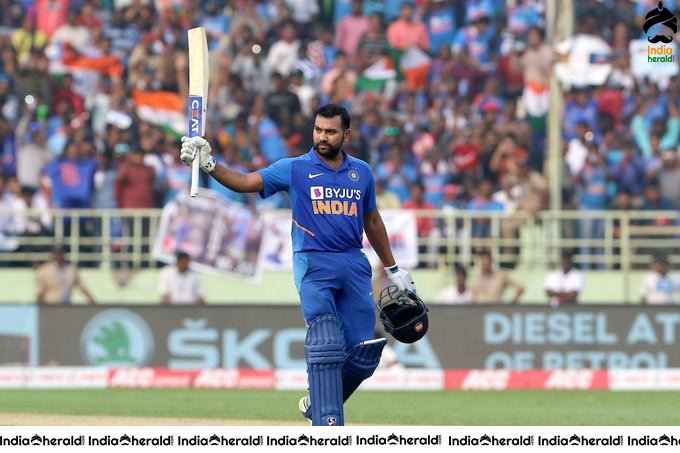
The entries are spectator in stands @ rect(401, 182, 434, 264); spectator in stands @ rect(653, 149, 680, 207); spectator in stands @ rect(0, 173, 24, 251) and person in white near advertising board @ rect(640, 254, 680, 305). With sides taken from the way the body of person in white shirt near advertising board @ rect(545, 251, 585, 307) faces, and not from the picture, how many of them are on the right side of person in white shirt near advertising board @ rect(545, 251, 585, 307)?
2

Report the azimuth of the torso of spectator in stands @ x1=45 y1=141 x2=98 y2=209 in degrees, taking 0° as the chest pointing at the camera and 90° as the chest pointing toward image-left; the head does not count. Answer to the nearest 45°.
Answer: approximately 0°
